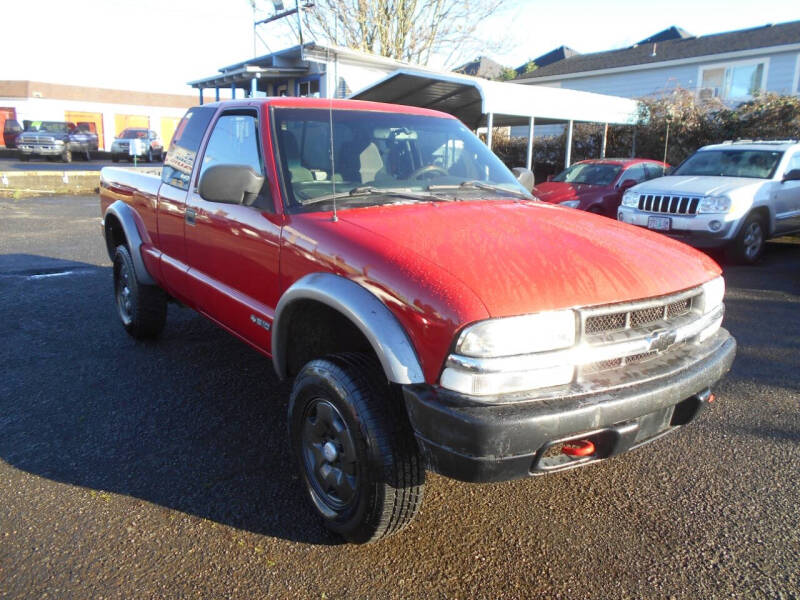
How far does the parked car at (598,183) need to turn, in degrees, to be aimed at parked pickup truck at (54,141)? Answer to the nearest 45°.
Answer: approximately 90° to its right

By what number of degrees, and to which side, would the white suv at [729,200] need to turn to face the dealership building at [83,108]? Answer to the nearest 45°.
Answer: approximately 90° to its right

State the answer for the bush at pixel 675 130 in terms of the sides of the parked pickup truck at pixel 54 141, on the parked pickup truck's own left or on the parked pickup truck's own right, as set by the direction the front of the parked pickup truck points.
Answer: on the parked pickup truck's own left

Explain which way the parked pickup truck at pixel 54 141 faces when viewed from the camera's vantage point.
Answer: facing the viewer and to the left of the viewer

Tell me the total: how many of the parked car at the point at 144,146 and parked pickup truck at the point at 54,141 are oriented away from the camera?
0

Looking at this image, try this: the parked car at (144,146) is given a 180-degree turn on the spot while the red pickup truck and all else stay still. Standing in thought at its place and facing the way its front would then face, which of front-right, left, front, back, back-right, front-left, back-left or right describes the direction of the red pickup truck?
back-right

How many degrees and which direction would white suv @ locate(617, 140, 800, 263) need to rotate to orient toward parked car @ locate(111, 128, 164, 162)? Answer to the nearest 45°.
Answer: approximately 90° to its right

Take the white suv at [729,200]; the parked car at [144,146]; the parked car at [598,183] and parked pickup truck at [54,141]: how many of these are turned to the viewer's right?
0

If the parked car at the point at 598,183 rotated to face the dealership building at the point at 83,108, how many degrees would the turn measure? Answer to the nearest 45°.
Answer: approximately 90° to its right

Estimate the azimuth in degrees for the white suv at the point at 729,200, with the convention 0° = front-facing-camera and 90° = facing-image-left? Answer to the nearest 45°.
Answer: approximately 45°

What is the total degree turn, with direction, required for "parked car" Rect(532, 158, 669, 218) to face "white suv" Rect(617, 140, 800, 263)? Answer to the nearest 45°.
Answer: approximately 90° to its left

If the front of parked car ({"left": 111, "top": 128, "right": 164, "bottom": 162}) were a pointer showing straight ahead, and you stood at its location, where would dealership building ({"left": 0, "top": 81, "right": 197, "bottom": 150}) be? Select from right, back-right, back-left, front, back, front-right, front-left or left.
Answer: back-right

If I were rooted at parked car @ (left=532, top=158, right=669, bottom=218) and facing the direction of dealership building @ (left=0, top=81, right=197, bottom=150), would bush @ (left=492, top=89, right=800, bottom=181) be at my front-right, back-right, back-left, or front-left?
front-right

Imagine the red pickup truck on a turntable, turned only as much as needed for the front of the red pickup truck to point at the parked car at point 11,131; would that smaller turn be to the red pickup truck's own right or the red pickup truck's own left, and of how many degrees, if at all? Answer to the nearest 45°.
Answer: approximately 180°

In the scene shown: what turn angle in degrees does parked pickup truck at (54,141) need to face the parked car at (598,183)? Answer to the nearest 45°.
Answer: approximately 45° to its left

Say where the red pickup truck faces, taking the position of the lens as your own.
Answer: facing the viewer and to the right of the viewer
